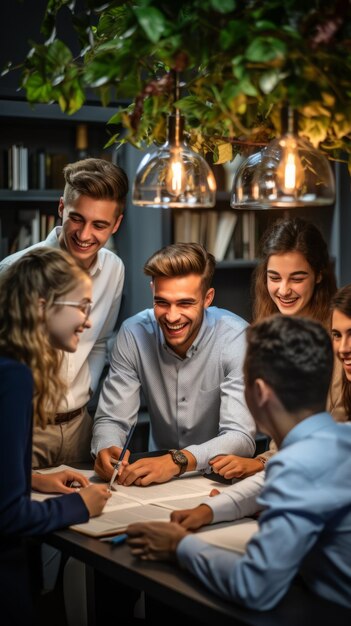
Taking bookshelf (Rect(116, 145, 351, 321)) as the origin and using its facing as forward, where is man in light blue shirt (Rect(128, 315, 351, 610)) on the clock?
The man in light blue shirt is roughly at 12 o'clock from the bookshelf.

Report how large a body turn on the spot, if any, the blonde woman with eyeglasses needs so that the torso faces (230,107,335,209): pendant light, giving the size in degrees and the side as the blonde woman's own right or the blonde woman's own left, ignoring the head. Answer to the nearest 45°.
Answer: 0° — they already face it

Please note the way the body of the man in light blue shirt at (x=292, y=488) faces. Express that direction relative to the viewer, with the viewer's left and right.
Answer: facing away from the viewer and to the left of the viewer

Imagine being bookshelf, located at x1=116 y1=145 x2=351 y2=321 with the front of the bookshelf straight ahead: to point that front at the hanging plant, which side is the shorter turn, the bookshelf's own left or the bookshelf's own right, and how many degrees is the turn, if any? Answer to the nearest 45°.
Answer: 0° — it already faces it

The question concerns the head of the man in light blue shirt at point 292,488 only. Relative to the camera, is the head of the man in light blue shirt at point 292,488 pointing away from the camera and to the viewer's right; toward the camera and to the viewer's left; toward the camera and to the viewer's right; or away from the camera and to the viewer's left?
away from the camera and to the viewer's left

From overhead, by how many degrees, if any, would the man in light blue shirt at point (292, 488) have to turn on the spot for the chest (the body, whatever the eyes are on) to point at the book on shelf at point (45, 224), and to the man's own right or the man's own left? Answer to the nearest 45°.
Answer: approximately 45° to the man's own right

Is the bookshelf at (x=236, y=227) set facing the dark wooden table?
yes

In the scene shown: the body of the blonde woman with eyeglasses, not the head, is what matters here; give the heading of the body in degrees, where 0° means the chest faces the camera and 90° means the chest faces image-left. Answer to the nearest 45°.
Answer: approximately 270°

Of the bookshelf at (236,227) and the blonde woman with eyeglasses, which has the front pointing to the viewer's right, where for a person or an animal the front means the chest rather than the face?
the blonde woman with eyeglasses

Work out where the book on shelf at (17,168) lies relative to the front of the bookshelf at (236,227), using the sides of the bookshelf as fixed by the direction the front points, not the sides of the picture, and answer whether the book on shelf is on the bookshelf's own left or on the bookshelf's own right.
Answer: on the bookshelf's own right

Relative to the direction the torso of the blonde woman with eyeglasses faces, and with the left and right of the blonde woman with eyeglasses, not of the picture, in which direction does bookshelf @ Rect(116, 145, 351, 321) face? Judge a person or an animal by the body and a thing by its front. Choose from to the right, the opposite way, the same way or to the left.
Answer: to the right
